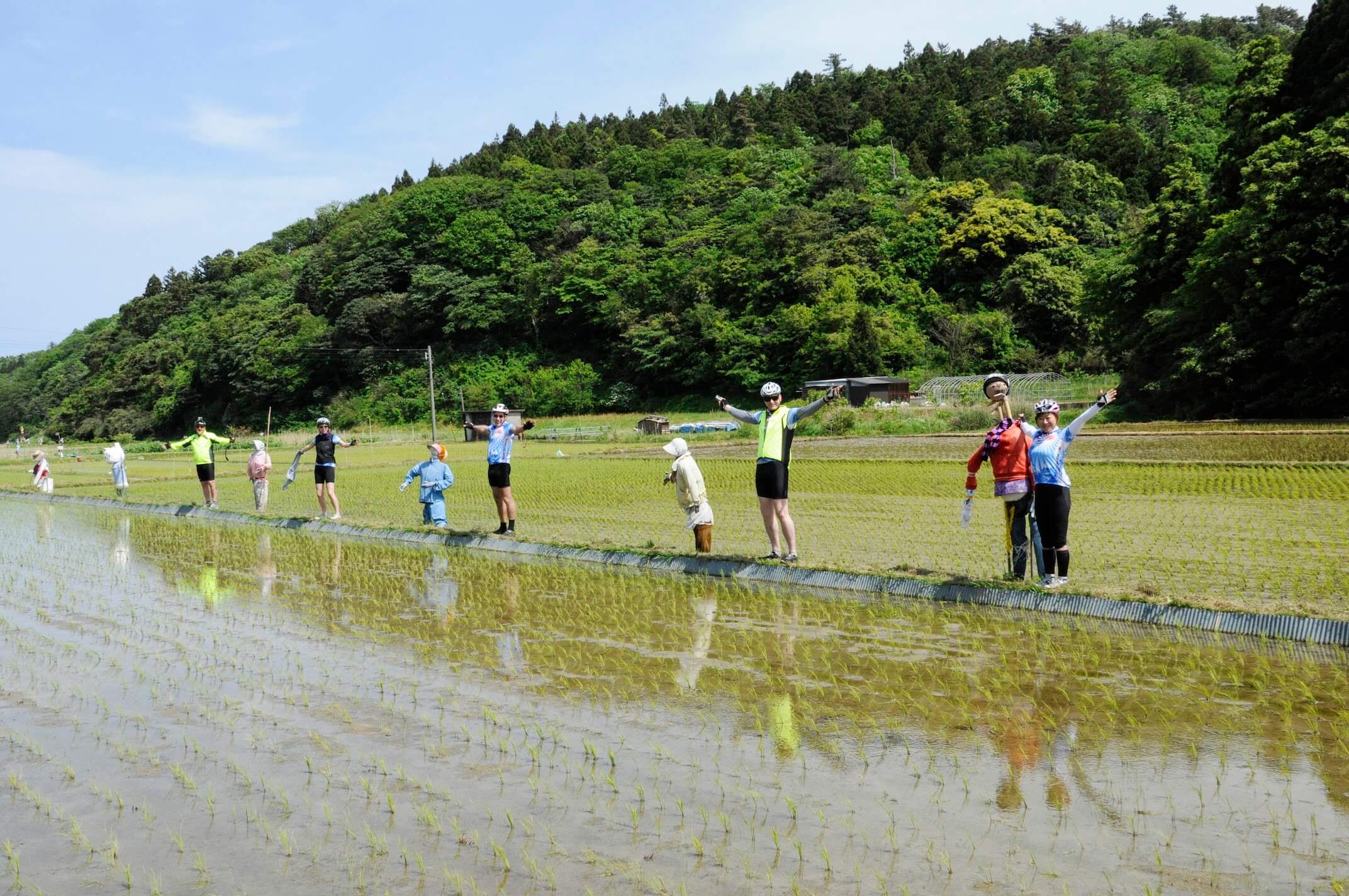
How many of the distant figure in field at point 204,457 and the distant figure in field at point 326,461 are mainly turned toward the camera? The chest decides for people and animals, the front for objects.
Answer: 2

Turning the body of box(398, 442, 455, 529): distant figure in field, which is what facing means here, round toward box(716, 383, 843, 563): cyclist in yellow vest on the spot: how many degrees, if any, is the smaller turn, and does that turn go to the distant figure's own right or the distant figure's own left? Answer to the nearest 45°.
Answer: approximately 90° to the distant figure's own left

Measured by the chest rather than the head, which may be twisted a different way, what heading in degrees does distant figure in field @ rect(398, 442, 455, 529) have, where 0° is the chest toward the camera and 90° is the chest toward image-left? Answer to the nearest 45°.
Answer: approximately 45°

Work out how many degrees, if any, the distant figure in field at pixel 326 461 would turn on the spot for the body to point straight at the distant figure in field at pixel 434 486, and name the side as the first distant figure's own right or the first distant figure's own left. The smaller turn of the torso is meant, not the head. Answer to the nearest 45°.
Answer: approximately 45° to the first distant figure's own left

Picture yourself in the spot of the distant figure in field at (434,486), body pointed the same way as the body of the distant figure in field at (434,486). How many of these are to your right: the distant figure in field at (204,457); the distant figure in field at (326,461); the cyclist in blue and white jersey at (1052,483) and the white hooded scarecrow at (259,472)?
3

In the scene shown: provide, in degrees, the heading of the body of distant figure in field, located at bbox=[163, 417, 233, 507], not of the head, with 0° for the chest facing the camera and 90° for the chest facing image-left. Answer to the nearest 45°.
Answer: approximately 0°

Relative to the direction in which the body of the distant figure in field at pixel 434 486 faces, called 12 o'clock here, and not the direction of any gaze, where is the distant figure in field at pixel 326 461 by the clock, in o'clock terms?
the distant figure in field at pixel 326 461 is roughly at 3 o'clock from the distant figure in field at pixel 434 486.

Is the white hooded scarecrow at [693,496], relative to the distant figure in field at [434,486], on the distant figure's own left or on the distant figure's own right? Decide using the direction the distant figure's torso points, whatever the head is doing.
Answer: on the distant figure's own left

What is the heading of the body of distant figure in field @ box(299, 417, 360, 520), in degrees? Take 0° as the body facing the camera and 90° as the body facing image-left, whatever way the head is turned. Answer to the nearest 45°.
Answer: approximately 0°
